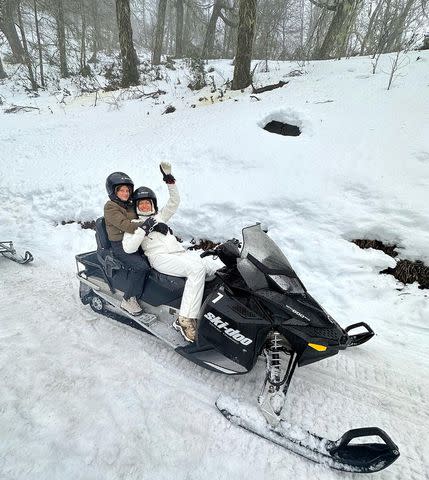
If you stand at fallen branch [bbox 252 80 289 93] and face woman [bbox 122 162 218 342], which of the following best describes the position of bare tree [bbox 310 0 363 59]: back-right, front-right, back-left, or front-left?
back-left

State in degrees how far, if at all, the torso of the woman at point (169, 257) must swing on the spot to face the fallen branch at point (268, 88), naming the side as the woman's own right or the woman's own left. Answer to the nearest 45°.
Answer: approximately 135° to the woman's own left

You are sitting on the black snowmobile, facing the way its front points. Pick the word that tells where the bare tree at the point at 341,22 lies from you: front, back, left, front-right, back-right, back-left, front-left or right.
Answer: back-left

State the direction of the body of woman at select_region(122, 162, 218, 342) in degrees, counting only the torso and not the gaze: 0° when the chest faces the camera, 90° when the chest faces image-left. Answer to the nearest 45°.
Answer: approximately 315°

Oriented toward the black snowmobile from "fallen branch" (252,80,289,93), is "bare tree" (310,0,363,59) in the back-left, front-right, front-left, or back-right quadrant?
back-left

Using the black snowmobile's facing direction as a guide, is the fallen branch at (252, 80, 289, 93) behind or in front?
behind

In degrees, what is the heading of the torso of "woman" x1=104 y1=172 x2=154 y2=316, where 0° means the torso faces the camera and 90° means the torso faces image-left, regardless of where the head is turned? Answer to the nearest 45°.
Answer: approximately 315°

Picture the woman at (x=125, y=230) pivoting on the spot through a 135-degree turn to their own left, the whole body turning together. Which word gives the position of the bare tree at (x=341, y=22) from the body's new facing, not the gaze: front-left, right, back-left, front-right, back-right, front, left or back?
front-right
